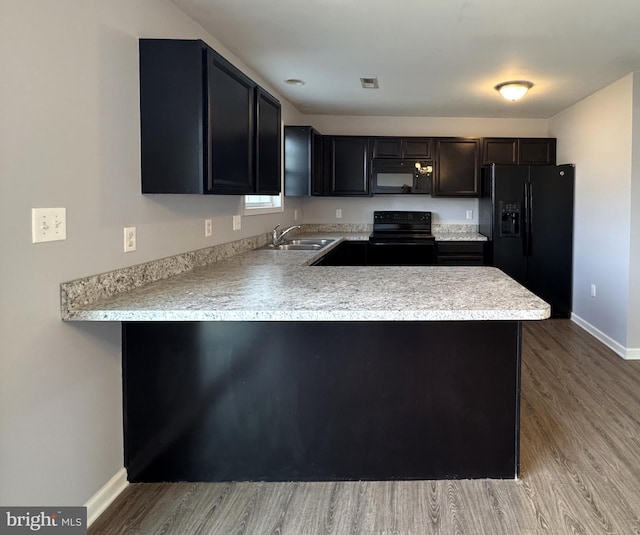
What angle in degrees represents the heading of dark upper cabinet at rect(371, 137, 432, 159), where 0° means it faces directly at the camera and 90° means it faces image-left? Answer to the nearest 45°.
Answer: approximately 0°

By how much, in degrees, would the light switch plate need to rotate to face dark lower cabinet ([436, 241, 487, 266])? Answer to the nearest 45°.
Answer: approximately 90° to its left

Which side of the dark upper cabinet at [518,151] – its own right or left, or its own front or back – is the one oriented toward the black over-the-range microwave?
right
